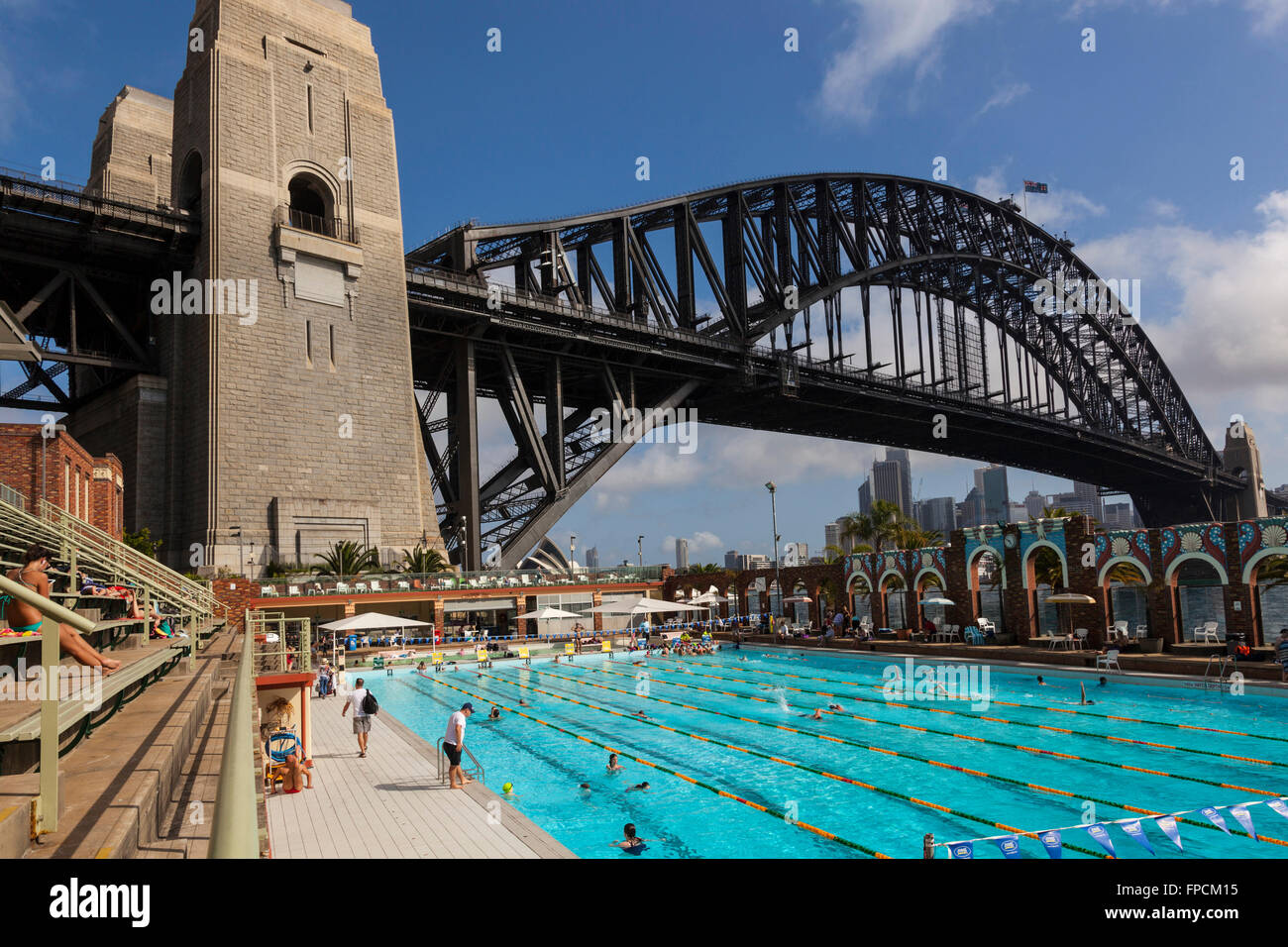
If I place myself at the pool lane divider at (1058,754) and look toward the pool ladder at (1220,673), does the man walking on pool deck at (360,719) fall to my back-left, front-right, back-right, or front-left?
back-left

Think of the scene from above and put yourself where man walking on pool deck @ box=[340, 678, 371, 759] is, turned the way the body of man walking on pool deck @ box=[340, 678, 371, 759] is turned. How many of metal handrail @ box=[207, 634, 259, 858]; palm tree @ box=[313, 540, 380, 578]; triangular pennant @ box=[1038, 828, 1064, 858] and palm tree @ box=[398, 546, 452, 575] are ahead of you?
2

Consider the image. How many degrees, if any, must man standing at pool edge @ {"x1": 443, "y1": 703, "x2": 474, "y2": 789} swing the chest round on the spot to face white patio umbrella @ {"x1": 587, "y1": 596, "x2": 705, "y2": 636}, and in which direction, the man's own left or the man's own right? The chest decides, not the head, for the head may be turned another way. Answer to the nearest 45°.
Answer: approximately 90° to the man's own left
